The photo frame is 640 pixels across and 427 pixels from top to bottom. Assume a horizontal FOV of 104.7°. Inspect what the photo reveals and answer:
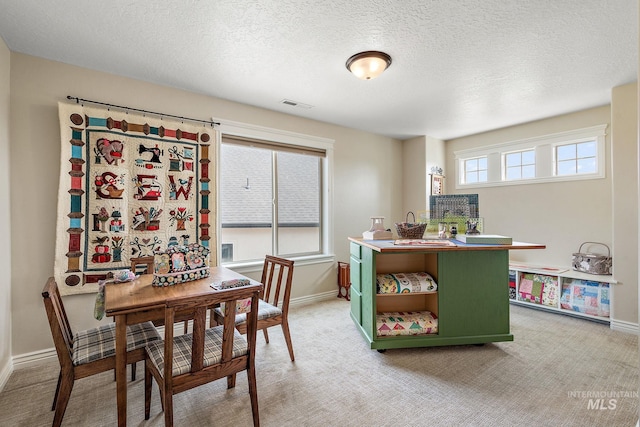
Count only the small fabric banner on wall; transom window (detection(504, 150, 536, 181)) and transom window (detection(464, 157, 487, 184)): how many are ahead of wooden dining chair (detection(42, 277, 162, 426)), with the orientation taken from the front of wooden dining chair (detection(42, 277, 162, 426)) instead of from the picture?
3

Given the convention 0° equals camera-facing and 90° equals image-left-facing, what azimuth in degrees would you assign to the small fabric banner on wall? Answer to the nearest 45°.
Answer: approximately 315°

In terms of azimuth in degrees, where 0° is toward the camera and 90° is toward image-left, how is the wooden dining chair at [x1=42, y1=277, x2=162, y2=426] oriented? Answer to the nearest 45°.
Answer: approximately 270°

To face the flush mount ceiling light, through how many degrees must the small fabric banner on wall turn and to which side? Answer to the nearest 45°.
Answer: approximately 45° to its right

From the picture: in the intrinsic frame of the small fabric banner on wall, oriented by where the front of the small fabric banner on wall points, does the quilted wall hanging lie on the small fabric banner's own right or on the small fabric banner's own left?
on the small fabric banner's own right

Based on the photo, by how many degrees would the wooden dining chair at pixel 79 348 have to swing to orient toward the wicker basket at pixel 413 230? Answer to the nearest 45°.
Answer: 0° — it already faces it

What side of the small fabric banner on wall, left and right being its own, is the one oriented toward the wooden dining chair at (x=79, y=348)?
right

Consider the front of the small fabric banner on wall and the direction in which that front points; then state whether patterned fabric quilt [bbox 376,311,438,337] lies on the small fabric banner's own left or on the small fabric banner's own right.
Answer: on the small fabric banner's own right

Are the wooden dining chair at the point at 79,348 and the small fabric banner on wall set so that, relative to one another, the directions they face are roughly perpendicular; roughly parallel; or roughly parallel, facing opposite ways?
roughly perpendicular
